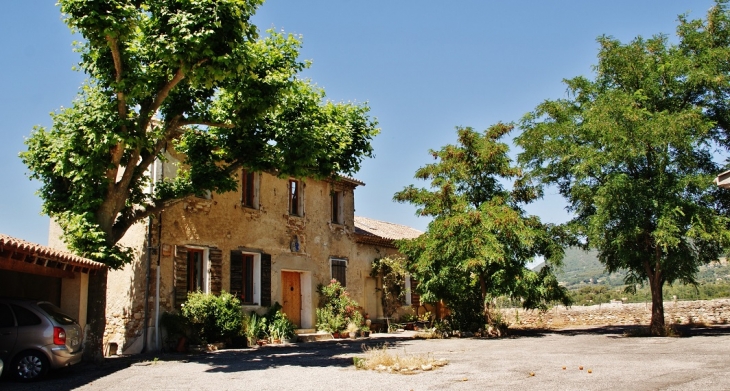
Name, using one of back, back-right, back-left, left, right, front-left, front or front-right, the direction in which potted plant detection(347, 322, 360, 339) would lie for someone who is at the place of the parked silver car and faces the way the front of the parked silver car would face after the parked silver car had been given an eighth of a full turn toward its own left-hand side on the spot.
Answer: back-right

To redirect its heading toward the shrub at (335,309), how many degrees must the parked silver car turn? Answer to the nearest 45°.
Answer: approximately 90° to its right

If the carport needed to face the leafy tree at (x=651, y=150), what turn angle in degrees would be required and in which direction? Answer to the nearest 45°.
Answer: approximately 45° to its left

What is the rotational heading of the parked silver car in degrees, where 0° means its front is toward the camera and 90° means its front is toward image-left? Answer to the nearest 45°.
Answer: approximately 135°

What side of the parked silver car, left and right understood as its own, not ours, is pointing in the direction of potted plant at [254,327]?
right

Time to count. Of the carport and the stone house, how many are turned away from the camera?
0

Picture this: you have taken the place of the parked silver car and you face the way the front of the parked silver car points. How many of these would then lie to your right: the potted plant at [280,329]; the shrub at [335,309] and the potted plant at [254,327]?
3

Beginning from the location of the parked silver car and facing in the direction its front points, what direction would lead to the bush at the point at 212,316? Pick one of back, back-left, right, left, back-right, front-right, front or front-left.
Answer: right

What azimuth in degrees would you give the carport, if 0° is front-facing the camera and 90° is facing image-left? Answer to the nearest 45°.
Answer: approximately 315°

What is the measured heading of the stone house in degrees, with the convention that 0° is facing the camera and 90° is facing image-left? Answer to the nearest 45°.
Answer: approximately 315°

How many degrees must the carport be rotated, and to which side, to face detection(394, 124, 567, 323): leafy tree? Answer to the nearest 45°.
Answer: approximately 45° to its left

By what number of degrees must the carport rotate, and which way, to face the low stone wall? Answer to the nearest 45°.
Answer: approximately 45° to its left

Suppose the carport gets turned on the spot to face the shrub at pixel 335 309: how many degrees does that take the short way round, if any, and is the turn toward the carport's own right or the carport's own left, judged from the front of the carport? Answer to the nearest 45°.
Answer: approximately 90° to the carport's own left

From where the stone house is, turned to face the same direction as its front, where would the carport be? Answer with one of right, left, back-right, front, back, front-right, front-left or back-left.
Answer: right

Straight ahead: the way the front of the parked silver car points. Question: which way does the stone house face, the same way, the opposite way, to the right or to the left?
the opposite way
